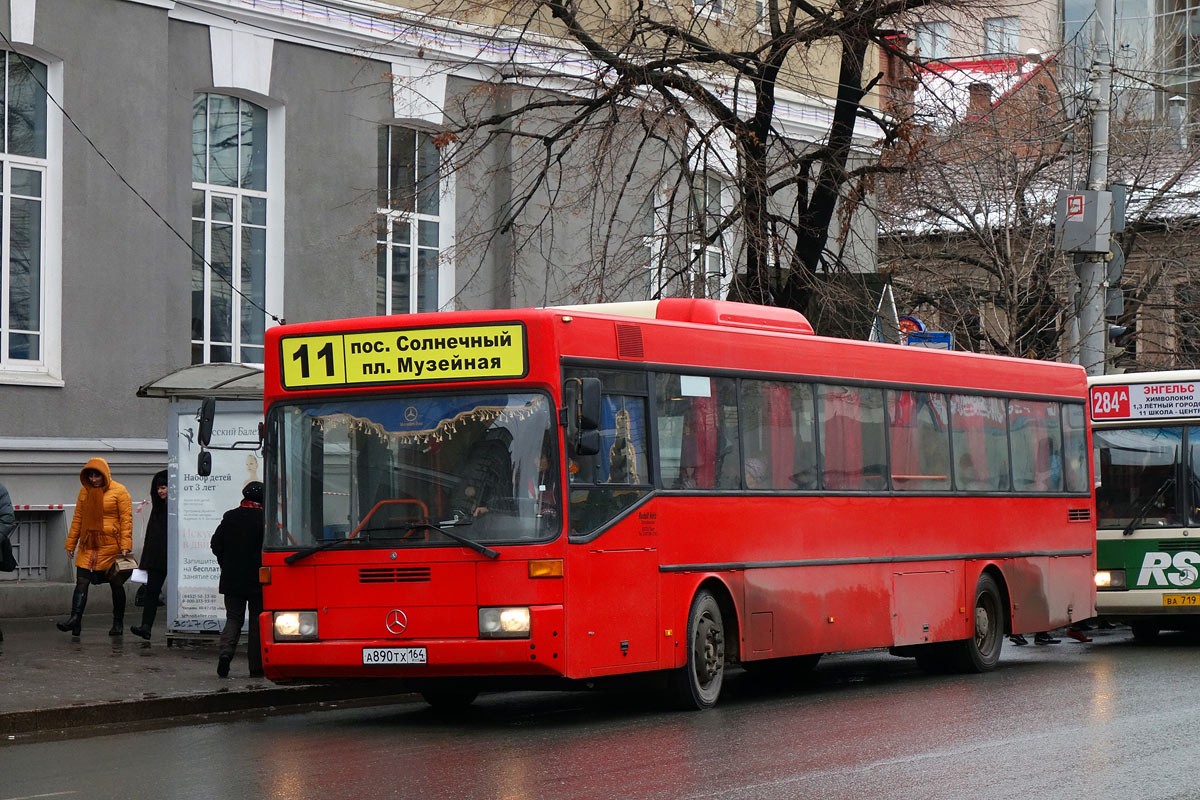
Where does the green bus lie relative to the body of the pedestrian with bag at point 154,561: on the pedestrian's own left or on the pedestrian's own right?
on the pedestrian's own left

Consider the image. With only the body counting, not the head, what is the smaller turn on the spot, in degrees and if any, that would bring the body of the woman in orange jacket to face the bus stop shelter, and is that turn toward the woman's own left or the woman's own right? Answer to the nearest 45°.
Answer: approximately 90° to the woman's own left

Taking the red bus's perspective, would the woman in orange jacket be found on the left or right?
on its right

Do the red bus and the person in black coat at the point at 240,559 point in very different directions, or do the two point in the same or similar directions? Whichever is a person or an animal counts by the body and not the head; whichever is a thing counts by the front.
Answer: very different directions

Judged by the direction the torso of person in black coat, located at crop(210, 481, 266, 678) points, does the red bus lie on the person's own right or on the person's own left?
on the person's own right

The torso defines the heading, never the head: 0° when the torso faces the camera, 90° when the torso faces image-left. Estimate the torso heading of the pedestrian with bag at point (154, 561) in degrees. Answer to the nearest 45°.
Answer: approximately 45°

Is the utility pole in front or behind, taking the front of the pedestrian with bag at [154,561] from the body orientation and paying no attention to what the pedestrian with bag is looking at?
behind

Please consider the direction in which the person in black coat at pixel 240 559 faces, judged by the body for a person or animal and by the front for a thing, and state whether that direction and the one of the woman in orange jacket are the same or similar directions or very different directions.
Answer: very different directions

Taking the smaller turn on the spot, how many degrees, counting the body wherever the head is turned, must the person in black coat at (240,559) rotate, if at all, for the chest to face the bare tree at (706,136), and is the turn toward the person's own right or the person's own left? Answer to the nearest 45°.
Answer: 0° — they already face it

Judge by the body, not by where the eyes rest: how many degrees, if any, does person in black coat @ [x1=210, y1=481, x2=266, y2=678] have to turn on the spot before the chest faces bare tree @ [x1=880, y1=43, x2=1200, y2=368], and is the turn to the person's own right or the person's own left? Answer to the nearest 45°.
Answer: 0° — they already face it

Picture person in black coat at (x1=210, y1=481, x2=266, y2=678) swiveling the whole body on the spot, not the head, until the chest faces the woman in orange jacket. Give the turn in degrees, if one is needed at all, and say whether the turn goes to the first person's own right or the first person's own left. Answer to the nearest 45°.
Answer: approximately 90° to the first person's own left

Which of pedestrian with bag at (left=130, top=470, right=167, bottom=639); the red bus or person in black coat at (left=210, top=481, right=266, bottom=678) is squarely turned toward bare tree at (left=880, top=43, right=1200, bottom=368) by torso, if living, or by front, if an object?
the person in black coat
